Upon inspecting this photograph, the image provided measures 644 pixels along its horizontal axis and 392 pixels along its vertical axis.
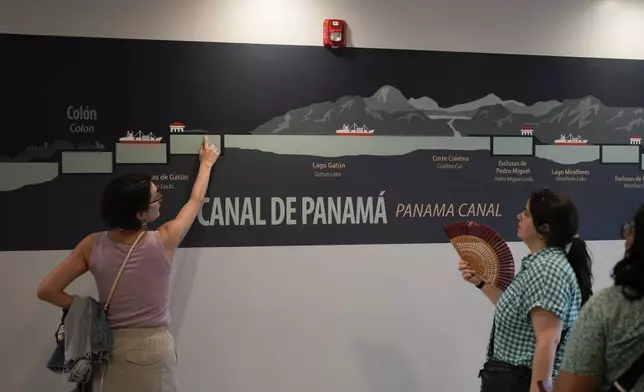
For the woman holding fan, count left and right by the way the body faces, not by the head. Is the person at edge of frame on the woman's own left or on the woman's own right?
on the woman's own left

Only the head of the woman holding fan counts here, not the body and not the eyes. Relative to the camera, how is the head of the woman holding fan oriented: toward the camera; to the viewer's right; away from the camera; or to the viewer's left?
to the viewer's left

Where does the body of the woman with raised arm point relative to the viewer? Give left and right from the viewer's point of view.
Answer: facing away from the viewer and to the right of the viewer

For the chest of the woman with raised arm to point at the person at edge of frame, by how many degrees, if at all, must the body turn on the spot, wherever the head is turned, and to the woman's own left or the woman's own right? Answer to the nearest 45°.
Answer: approximately 90° to the woman's own right

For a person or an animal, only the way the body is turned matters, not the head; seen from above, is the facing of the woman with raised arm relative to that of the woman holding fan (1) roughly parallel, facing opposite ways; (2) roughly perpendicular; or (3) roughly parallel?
roughly perpendicular

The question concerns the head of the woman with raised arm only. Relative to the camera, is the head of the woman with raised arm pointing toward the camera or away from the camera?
away from the camera

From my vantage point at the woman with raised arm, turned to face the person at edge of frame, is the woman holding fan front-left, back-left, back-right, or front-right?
front-left

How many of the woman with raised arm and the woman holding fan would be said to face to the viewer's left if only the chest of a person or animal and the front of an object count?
1

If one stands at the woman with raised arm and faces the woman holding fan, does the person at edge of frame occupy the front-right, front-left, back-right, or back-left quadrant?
front-right

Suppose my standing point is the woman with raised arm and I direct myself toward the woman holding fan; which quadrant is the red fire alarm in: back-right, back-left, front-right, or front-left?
front-left

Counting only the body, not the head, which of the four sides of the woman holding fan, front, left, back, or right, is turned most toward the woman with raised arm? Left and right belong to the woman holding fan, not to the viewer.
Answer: front

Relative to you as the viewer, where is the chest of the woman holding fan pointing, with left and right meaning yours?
facing to the left of the viewer

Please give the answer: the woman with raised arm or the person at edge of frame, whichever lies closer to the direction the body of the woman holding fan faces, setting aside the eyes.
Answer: the woman with raised arm
